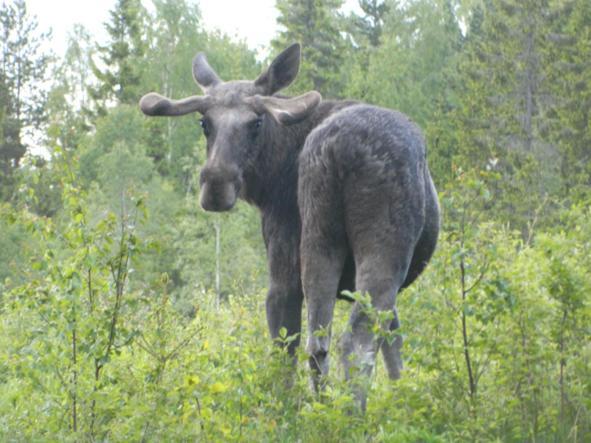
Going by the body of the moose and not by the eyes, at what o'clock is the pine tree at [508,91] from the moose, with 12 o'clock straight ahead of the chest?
The pine tree is roughly at 2 o'clock from the moose.

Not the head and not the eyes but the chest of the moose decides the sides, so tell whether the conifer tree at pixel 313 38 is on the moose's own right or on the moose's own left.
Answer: on the moose's own right

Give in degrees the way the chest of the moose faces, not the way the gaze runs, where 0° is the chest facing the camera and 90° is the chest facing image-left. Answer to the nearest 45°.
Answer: approximately 135°

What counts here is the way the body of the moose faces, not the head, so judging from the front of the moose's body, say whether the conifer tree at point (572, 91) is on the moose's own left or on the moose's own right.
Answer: on the moose's own right
